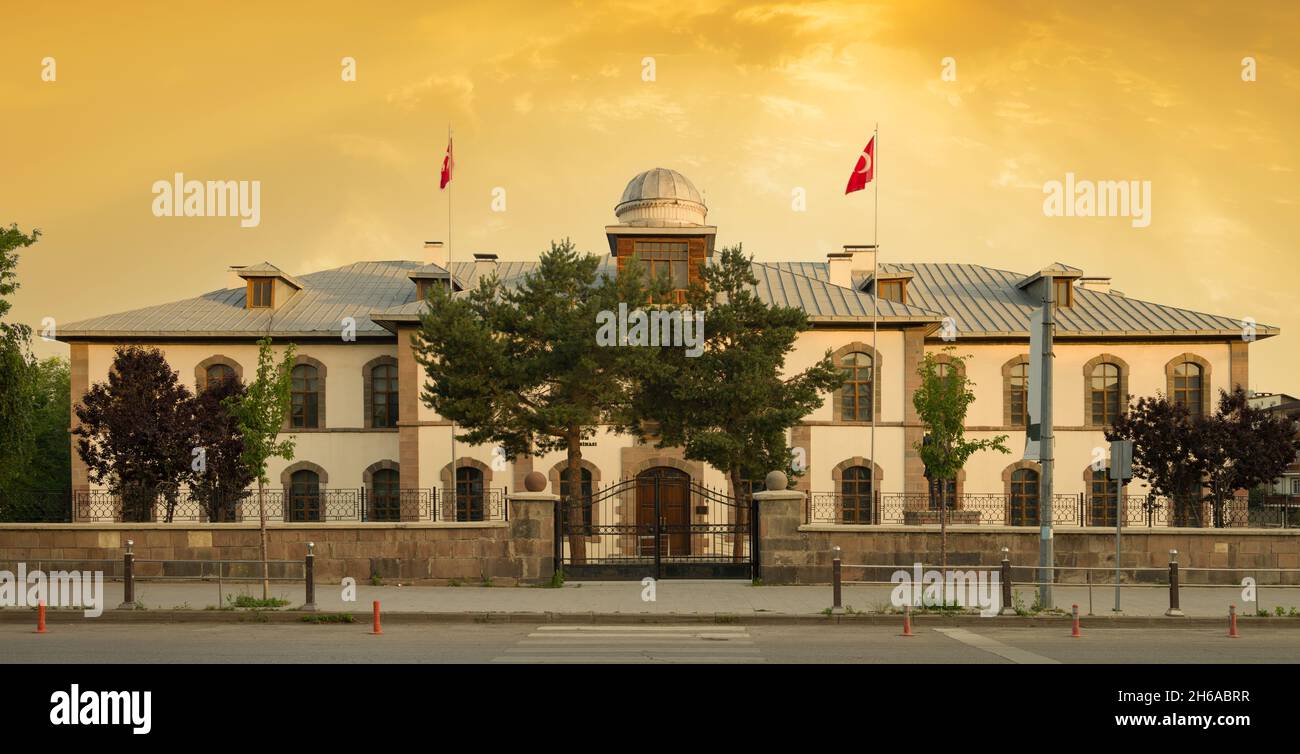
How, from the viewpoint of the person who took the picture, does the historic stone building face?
facing the viewer

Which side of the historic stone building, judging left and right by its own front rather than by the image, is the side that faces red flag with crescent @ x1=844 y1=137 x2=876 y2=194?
front

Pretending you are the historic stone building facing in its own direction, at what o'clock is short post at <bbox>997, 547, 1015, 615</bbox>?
The short post is roughly at 12 o'clock from the historic stone building.

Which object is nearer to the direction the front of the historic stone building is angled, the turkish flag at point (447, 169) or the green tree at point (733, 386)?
the green tree

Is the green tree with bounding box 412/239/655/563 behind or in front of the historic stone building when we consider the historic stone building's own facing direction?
in front

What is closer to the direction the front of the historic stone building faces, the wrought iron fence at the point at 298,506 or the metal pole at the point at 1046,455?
the metal pole

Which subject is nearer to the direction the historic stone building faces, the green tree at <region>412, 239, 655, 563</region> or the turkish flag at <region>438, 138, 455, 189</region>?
the green tree

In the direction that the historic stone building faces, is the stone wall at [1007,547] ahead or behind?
ahead
